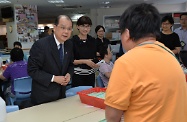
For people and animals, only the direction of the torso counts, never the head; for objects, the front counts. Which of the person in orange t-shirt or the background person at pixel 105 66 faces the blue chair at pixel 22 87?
the person in orange t-shirt

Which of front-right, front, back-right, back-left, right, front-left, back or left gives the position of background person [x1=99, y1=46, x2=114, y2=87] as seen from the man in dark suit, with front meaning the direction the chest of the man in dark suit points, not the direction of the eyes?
left

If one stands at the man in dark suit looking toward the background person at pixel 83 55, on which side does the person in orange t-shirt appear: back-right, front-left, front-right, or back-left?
back-right

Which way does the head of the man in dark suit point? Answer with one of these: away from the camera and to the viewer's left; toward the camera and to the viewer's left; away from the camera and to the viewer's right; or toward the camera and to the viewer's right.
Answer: toward the camera and to the viewer's right

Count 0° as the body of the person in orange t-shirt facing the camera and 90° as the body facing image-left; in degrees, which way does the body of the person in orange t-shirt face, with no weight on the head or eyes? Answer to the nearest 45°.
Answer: approximately 135°

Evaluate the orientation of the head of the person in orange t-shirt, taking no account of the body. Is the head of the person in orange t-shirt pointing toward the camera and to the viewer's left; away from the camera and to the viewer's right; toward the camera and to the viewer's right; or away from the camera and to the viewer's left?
away from the camera and to the viewer's left

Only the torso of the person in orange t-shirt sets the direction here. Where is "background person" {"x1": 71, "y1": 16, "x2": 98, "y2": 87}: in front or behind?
in front

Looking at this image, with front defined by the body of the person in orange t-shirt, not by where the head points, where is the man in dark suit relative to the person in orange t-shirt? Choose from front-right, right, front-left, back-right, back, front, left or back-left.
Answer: front

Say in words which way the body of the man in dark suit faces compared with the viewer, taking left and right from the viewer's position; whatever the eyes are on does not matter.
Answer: facing the viewer and to the right of the viewer

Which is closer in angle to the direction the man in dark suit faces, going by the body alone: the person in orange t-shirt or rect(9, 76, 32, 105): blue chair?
the person in orange t-shirt

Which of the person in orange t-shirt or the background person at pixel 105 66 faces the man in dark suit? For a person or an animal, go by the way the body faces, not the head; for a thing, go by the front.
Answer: the person in orange t-shirt
